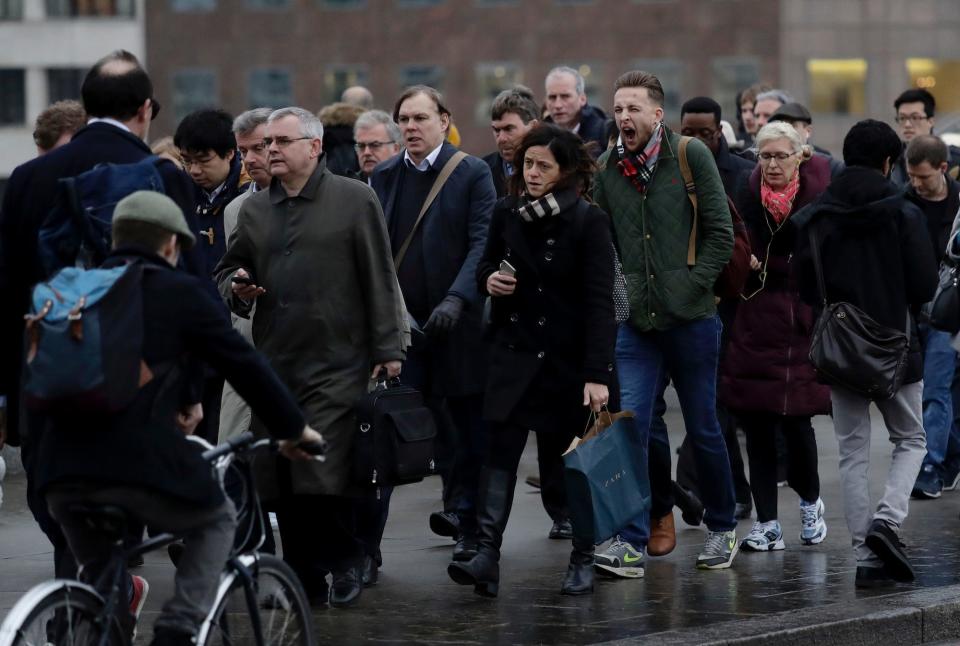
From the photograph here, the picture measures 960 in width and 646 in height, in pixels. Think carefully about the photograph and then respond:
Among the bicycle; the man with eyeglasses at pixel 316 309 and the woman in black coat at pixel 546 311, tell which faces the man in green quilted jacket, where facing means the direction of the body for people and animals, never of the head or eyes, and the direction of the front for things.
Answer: the bicycle

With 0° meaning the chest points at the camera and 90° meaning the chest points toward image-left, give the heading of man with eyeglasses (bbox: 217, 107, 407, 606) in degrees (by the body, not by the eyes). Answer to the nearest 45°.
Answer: approximately 45°

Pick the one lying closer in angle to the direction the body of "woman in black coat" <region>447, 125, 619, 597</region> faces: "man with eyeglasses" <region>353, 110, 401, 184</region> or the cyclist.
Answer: the cyclist

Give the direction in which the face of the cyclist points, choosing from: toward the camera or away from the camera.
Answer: away from the camera

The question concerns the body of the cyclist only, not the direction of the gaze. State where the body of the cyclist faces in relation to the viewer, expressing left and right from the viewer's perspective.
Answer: facing away from the viewer and to the right of the viewer

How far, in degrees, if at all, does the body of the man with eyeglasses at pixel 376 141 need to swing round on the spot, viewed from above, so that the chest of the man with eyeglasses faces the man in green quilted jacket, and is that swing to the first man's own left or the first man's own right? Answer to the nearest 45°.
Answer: approximately 90° to the first man's own left

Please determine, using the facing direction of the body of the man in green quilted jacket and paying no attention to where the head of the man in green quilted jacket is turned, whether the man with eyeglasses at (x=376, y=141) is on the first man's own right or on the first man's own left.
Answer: on the first man's own right

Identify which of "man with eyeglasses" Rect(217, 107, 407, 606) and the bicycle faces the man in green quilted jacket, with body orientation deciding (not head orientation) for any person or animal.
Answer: the bicycle

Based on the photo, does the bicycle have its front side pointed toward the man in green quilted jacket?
yes
